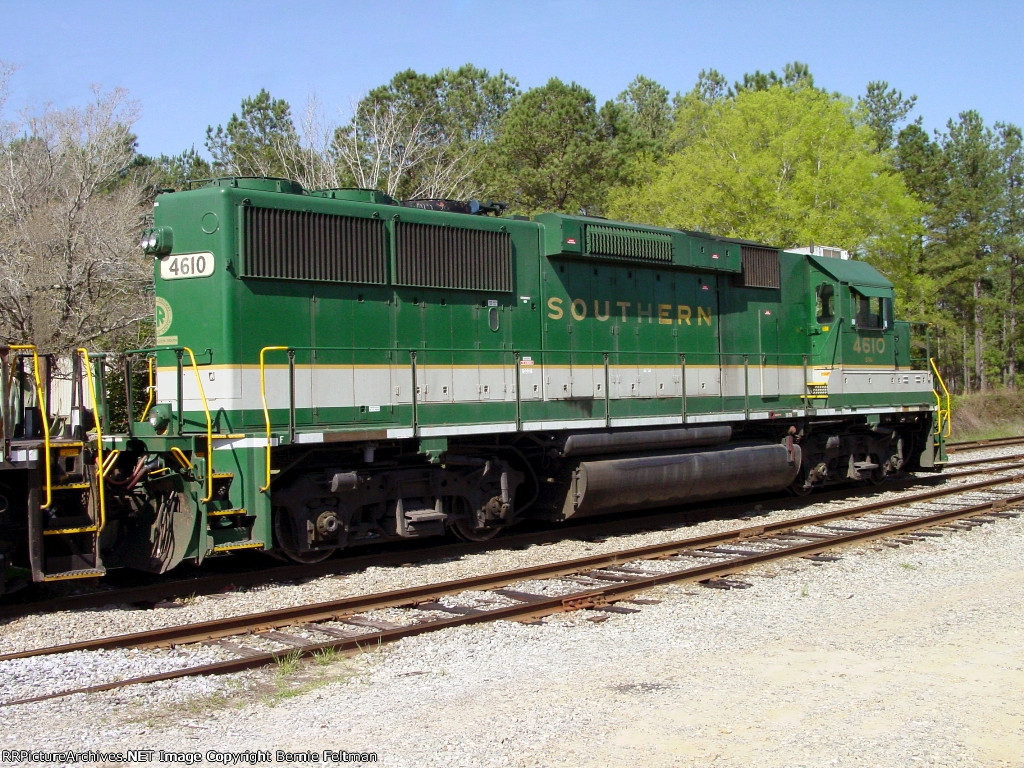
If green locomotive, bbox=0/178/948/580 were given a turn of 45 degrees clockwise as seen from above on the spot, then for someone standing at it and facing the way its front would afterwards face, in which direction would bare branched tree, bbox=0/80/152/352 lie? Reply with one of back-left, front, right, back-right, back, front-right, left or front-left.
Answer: back-left

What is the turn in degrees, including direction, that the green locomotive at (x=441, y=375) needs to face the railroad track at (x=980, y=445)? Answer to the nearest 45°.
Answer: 0° — it already faces it

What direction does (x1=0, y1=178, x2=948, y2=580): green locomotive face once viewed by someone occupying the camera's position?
facing away from the viewer and to the right of the viewer

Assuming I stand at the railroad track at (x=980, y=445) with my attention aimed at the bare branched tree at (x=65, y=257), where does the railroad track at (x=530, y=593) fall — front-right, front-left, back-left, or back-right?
front-left

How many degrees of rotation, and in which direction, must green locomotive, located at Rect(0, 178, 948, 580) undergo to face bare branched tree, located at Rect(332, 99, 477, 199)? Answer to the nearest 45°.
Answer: approximately 45° to its left
